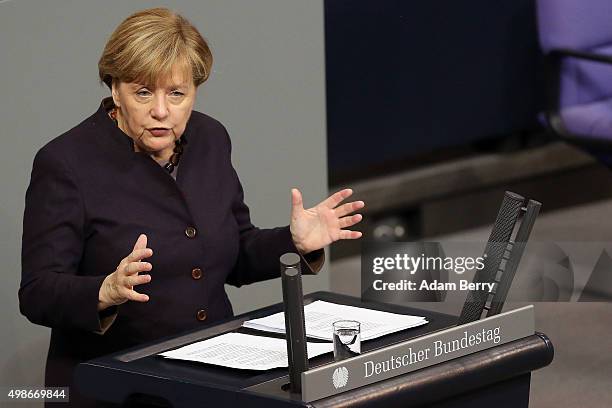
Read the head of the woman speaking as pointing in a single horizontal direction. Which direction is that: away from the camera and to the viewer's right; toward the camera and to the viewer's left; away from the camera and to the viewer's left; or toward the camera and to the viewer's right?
toward the camera and to the viewer's right

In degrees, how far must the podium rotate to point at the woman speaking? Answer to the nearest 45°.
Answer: approximately 180°

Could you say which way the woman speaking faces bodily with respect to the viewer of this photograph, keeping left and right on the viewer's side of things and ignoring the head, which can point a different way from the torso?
facing the viewer and to the right of the viewer
